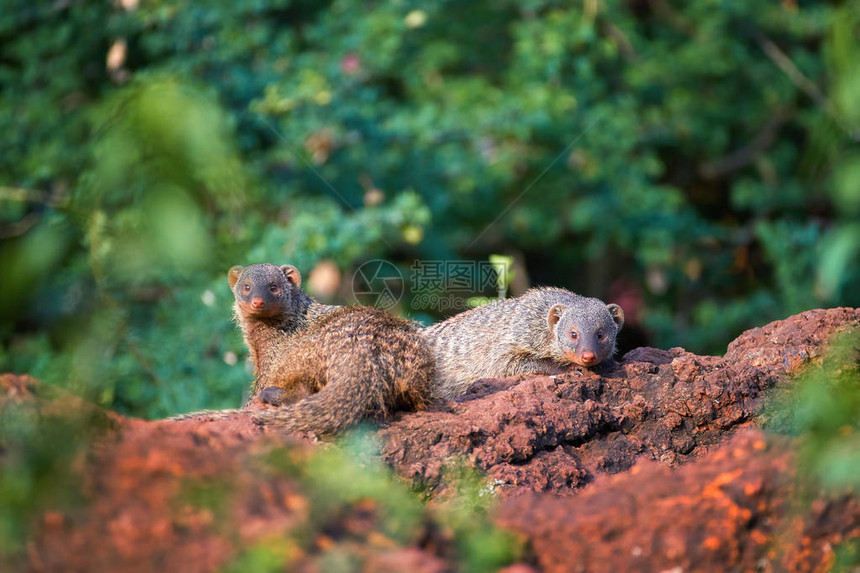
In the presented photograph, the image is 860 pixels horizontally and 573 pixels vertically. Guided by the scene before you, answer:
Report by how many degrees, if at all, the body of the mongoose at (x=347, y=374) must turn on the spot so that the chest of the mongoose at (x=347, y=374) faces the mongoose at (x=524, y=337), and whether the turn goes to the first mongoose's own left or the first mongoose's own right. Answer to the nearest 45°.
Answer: approximately 135° to the first mongoose's own right

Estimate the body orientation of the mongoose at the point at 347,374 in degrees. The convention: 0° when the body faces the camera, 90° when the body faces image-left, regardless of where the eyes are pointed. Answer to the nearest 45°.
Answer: approximately 90°
